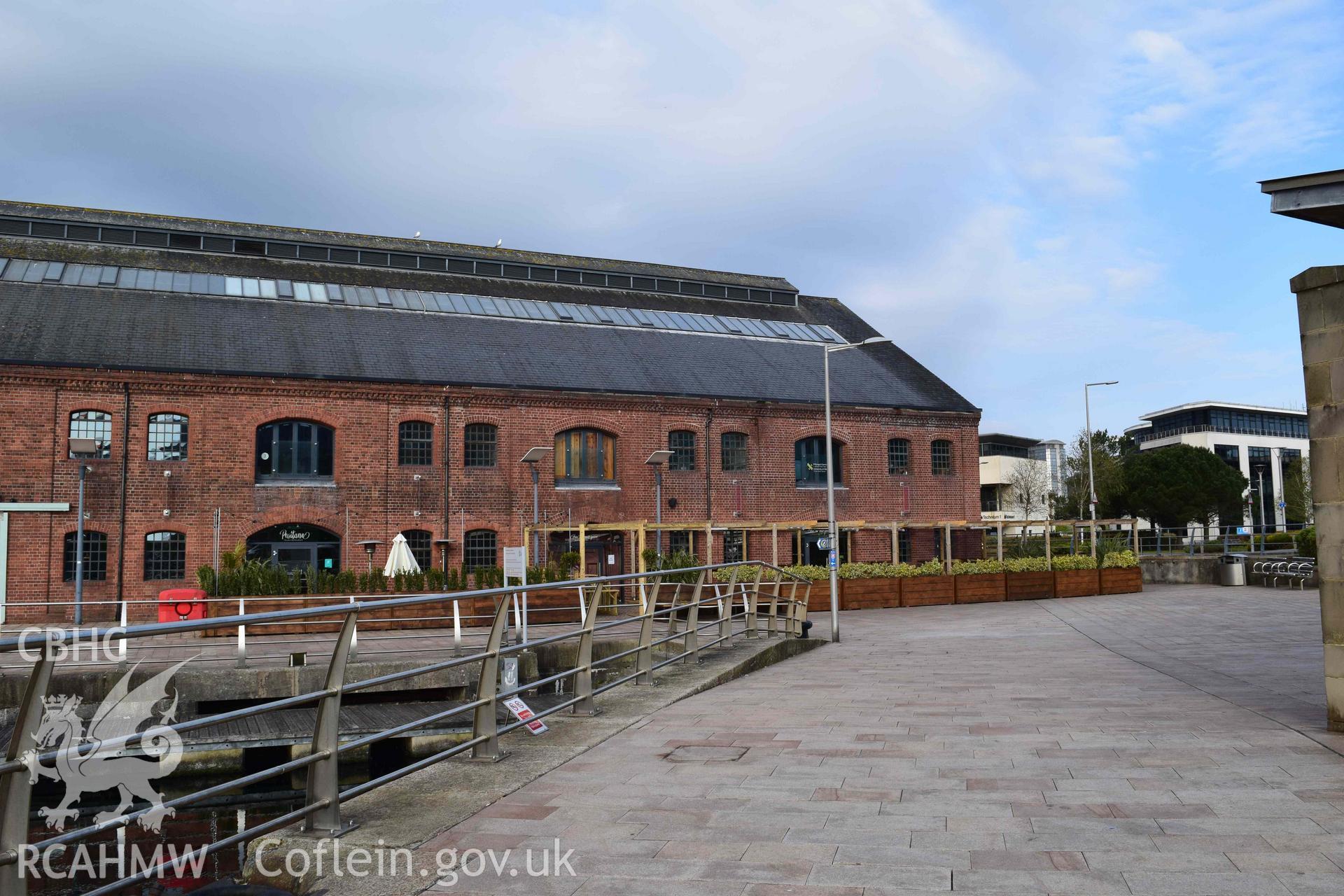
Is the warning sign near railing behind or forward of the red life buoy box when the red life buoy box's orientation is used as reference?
forward

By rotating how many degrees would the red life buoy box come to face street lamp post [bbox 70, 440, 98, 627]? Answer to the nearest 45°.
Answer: approximately 135° to its right

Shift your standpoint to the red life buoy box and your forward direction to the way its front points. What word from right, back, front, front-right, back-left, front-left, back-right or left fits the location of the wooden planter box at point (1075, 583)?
left

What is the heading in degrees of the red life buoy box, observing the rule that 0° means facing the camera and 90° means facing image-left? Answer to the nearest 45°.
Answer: approximately 0°

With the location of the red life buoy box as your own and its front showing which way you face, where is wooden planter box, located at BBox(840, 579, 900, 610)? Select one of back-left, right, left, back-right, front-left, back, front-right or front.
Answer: left

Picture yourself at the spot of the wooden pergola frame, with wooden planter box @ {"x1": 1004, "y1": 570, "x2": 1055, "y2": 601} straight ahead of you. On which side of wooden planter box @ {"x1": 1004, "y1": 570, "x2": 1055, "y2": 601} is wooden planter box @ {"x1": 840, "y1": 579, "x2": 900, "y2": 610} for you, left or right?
right

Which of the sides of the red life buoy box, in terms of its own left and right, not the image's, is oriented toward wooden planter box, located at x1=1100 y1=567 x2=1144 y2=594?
left

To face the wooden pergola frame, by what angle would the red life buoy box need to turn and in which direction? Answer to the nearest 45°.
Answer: approximately 90° to its left

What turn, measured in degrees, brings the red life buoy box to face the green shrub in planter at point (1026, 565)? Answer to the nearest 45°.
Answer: approximately 90° to its left

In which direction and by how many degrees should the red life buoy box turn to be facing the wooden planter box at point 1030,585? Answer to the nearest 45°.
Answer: approximately 90° to its left

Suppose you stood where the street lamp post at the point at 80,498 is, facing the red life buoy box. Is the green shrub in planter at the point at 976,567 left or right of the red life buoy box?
left

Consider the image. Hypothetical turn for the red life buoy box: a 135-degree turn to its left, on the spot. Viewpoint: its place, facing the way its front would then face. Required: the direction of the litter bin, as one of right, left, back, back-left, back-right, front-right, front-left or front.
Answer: front-right

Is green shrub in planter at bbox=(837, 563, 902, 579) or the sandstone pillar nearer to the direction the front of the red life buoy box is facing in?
the sandstone pillar

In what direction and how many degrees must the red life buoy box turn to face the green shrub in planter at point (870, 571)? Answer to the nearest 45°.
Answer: approximately 90° to its left
